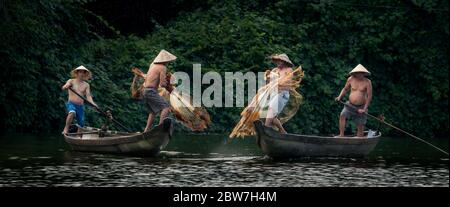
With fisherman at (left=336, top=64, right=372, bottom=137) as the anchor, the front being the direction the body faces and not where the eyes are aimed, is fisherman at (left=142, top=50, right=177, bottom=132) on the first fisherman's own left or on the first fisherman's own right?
on the first fisherman's own right

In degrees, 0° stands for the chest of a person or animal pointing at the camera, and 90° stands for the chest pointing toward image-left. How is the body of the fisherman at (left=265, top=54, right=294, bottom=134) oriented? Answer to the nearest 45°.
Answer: approximately 90°

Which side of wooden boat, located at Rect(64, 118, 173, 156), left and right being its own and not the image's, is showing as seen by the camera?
right

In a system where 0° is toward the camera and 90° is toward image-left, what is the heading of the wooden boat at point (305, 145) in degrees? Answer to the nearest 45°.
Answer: approximately 90°

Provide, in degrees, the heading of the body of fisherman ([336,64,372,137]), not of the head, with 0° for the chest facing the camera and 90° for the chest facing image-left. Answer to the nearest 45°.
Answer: approximately 0°

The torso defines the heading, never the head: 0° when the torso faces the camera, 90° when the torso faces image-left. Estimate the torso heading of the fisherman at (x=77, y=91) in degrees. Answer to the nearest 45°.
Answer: approximately 315°
